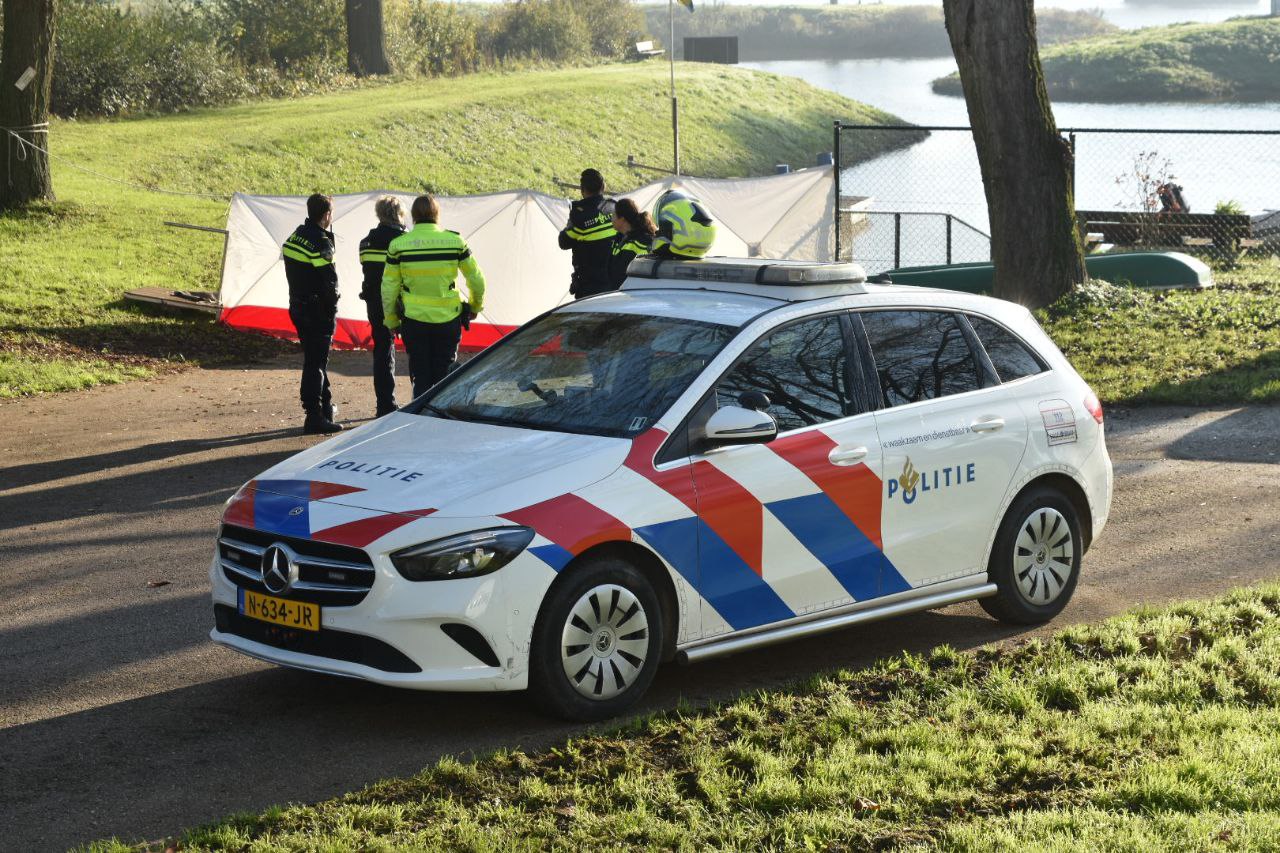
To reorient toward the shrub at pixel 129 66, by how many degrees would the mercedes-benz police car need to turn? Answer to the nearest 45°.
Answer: approximately 135° to its right

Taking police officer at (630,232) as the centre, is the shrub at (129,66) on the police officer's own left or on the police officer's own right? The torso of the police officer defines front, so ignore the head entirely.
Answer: on the police officer's own right

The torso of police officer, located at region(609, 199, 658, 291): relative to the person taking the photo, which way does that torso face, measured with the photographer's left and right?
facing to the left of the viewer

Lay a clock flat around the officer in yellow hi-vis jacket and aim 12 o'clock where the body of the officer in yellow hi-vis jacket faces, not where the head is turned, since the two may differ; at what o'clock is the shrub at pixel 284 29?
The shrub is roughly at 12 o'clock from the officer in yellow hi-vis jacket.

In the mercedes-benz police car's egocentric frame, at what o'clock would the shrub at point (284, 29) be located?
The shrub is roughly at 4 o'clock from the mercedes-benz police car.

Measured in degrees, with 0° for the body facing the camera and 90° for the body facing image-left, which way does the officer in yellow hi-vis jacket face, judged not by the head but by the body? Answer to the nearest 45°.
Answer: approximately 180°

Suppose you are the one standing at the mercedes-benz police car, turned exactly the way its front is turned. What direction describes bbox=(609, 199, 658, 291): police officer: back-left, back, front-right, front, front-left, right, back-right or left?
back-right

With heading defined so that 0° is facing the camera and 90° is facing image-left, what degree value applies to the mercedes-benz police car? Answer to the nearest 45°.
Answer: approximately 45°

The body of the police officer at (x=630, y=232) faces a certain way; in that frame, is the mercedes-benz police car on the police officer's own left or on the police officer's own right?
on the police officer's own left

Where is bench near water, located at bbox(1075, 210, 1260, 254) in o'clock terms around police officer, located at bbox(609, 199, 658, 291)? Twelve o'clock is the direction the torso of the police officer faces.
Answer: The bench near water is roughly at 4 o'clock from the police officer.

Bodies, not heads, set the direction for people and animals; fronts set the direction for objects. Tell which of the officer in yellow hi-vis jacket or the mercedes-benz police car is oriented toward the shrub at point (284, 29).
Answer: the officer in yellow hi-vis jacket

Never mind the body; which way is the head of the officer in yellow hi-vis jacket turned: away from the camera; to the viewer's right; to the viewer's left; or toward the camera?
away from the camera
